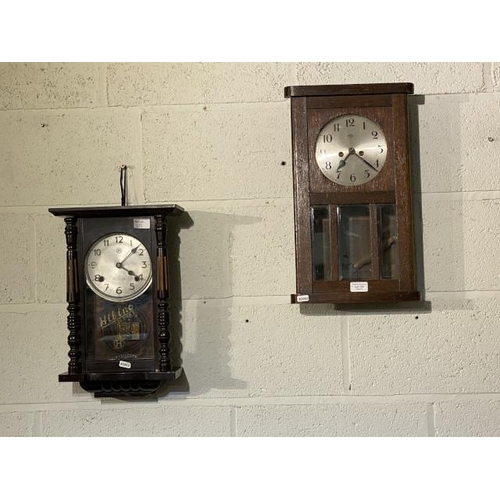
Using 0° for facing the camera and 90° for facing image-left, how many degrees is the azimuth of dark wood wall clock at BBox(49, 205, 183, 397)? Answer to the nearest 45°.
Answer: approximately 0°

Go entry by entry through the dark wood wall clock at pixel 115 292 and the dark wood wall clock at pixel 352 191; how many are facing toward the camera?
2

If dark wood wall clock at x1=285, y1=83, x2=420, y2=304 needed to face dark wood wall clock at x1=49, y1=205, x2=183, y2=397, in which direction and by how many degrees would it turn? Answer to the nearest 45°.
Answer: approximately 90° to its right

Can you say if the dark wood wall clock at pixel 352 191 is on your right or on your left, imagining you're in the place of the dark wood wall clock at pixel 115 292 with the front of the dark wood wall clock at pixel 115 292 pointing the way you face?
on your left
